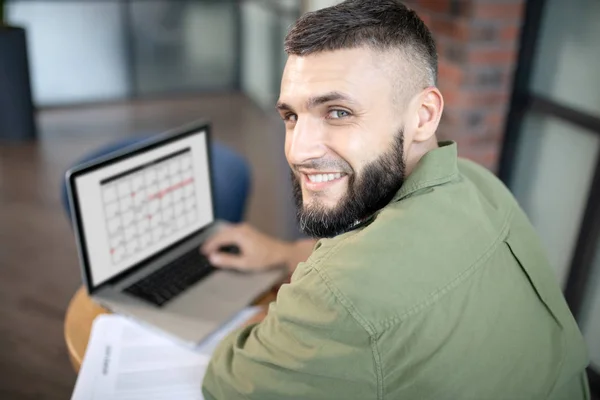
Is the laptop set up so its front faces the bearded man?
yes

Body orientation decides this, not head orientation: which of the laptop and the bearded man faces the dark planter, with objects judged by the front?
the bearded man

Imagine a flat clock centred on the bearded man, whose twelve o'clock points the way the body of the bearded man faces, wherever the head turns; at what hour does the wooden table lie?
The wooden table is roughly at 11 o'clock from the bearded man.

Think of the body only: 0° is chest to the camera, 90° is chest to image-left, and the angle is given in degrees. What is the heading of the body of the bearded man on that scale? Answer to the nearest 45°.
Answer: approximately 135°

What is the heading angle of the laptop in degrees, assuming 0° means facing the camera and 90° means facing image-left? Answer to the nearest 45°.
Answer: approximately 315°

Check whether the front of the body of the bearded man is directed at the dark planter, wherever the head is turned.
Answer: yes

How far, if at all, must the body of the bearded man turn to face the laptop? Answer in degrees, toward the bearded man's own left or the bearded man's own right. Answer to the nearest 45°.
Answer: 0° — they already face it

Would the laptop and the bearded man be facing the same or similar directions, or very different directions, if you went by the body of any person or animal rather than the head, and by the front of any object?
very different directions
